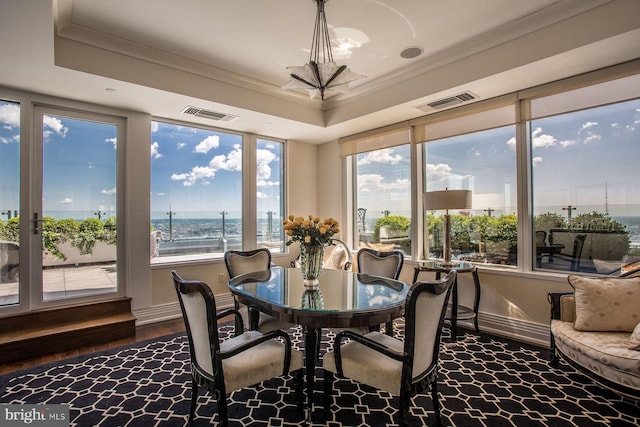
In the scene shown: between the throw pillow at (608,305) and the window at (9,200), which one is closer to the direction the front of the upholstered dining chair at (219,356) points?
the throw pillow

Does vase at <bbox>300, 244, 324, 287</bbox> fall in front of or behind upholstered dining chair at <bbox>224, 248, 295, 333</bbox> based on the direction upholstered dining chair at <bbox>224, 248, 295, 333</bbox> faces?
in front

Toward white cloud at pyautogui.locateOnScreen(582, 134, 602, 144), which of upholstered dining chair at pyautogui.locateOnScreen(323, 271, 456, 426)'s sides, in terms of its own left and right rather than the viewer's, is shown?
right

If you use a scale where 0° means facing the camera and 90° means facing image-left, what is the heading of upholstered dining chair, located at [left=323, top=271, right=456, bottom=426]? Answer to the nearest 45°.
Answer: approximately 135°

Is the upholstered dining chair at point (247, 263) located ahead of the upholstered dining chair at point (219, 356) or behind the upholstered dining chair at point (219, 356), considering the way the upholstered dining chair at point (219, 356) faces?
ahead

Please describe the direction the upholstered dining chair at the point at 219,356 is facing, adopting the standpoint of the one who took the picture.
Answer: facing away from the viewer and to the right of the viewer

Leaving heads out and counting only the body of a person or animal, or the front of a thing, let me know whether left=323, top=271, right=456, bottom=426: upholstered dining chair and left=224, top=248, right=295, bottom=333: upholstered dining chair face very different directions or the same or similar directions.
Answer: very different directions

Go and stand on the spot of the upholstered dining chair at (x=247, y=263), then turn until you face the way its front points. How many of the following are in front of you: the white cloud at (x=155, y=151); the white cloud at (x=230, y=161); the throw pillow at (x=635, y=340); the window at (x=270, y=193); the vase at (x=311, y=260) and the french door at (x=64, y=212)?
2

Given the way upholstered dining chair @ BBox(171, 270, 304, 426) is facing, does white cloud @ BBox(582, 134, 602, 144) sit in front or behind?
in front

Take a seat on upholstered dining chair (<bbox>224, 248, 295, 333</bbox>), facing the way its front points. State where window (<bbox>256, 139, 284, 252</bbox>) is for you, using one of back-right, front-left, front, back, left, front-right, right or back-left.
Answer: back-left

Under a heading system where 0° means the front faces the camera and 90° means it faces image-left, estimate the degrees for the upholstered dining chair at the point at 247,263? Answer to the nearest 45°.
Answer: approximately 315°
